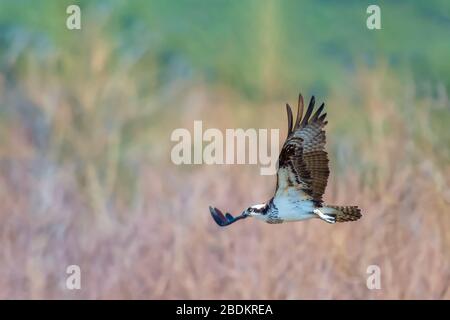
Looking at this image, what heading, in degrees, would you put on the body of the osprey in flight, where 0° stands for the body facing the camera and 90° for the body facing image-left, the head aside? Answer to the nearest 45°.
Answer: approximately 90°
